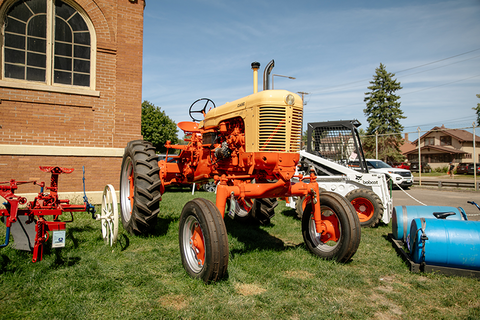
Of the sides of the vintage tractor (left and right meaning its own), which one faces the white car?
left

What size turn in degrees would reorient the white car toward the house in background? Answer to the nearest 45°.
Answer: approximately 135° to its left

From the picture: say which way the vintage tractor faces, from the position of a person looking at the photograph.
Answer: facing the viewer and to the right of the viewer

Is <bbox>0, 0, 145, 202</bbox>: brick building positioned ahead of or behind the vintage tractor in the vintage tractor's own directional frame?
behind

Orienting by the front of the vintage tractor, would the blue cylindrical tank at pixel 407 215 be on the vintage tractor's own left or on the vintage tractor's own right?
on the vintage tractor's own left

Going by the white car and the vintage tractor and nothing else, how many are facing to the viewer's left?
0

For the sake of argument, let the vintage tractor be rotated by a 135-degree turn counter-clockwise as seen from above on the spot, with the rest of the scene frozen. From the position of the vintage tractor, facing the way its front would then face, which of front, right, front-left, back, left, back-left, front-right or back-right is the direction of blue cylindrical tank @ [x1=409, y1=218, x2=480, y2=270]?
right

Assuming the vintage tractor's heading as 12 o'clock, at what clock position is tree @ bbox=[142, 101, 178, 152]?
The tree is roughly at 7 o'clock from the vintage tractor.

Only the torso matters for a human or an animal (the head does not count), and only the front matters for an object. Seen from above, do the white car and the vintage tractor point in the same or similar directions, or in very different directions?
same or similar directions

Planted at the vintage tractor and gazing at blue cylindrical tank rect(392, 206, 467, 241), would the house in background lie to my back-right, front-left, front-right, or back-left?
front-left
